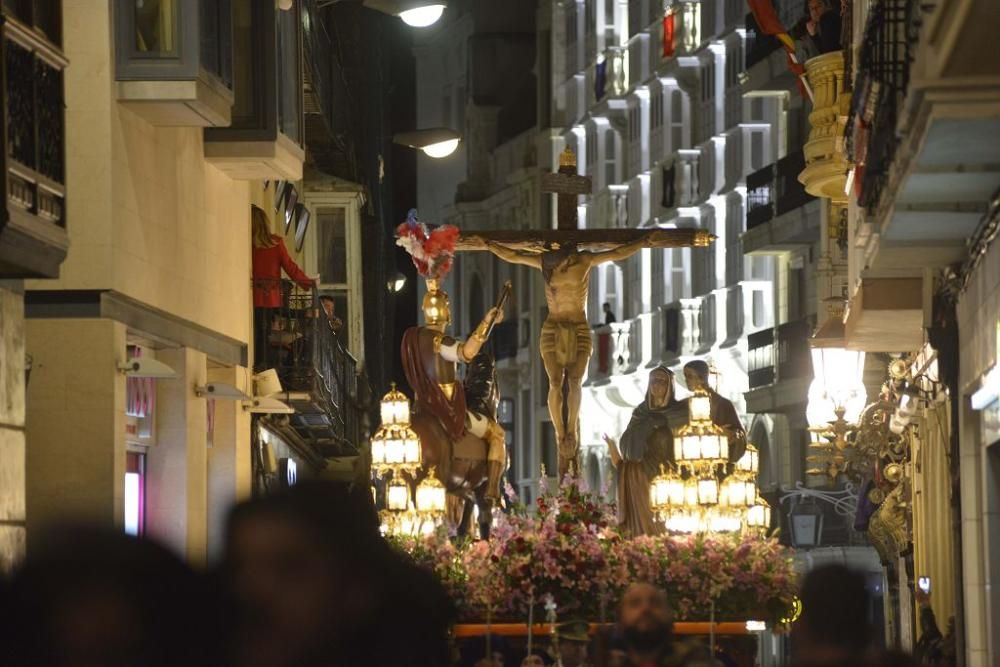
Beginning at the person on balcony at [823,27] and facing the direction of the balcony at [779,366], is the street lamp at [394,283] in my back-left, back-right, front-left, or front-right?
front-left

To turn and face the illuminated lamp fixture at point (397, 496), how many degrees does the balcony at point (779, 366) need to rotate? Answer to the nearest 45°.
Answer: approximately 45° to its left

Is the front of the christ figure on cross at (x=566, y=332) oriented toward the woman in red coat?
no

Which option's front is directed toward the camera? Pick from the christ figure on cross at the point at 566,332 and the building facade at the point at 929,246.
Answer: the christ figure on cross

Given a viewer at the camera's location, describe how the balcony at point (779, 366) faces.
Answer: facing the viewer and to the left of the viewer

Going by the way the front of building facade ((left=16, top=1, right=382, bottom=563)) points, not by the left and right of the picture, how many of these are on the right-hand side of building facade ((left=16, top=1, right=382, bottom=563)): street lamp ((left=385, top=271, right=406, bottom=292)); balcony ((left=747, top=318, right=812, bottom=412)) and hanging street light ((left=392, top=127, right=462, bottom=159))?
0

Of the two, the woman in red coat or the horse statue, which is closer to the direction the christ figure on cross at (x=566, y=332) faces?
the horse statue

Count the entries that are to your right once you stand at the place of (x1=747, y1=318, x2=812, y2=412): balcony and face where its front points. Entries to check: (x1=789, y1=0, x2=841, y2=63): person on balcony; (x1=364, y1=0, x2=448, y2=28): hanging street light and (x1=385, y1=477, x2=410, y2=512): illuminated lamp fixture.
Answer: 0

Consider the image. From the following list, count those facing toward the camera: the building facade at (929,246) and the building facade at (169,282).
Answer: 0

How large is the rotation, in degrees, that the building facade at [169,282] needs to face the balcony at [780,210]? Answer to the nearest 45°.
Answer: approximately 45° to its left

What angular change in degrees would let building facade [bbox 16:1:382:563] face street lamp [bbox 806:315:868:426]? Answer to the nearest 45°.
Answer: approximately 45° to its left

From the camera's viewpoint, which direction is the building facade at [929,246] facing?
to the viewer's left

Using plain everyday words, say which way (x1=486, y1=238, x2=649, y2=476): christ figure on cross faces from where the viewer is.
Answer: facing the viewer

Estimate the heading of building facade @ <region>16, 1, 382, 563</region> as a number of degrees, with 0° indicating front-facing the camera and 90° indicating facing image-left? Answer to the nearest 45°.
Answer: approximately 270°
